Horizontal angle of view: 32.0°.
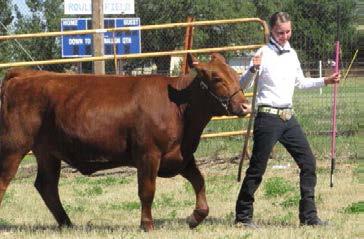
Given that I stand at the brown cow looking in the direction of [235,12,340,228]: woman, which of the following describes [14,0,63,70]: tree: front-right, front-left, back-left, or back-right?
back-left

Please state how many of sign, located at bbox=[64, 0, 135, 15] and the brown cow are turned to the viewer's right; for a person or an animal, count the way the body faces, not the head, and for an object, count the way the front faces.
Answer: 1

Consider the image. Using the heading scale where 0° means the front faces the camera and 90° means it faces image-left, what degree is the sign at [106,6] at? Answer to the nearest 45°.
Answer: approximately 0°

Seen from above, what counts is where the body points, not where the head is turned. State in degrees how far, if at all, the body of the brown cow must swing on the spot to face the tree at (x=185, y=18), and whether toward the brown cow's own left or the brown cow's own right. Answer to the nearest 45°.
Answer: approximately 90° to the brown cow's own left

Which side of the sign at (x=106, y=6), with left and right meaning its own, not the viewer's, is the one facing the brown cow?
front

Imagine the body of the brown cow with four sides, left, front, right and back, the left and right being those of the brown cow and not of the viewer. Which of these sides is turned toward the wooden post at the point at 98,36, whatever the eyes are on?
left

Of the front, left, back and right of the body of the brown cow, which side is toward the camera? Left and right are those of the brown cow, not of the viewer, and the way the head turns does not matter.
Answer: right

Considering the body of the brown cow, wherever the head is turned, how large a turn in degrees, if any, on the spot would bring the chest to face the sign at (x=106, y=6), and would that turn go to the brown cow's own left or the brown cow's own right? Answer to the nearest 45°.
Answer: approximately 90° to the brown cow's own left

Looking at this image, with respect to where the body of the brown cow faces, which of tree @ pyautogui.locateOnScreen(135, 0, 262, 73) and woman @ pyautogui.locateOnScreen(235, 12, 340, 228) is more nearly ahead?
the woman

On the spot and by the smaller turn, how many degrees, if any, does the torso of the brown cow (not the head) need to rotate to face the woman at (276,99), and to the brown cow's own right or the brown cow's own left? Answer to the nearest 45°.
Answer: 0° — it already faces them

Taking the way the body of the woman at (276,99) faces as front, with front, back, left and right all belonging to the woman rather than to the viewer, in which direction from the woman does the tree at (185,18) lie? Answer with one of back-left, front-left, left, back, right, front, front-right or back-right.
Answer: back-left

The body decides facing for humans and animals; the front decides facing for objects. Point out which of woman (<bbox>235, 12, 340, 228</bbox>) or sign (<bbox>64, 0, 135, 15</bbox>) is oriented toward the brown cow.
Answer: the sign

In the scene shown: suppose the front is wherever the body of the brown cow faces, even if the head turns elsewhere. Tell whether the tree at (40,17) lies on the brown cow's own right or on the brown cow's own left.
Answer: on the brown cow's own left

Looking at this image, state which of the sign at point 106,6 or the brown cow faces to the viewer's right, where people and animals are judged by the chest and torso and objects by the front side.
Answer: the brown cow

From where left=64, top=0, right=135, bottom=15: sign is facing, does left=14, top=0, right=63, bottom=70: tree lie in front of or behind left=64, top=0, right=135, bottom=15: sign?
behind

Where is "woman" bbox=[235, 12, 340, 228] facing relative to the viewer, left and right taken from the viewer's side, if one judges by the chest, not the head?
facing the viewer and to the right of the viewer

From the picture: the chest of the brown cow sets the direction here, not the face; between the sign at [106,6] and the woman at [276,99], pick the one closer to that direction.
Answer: the woman
